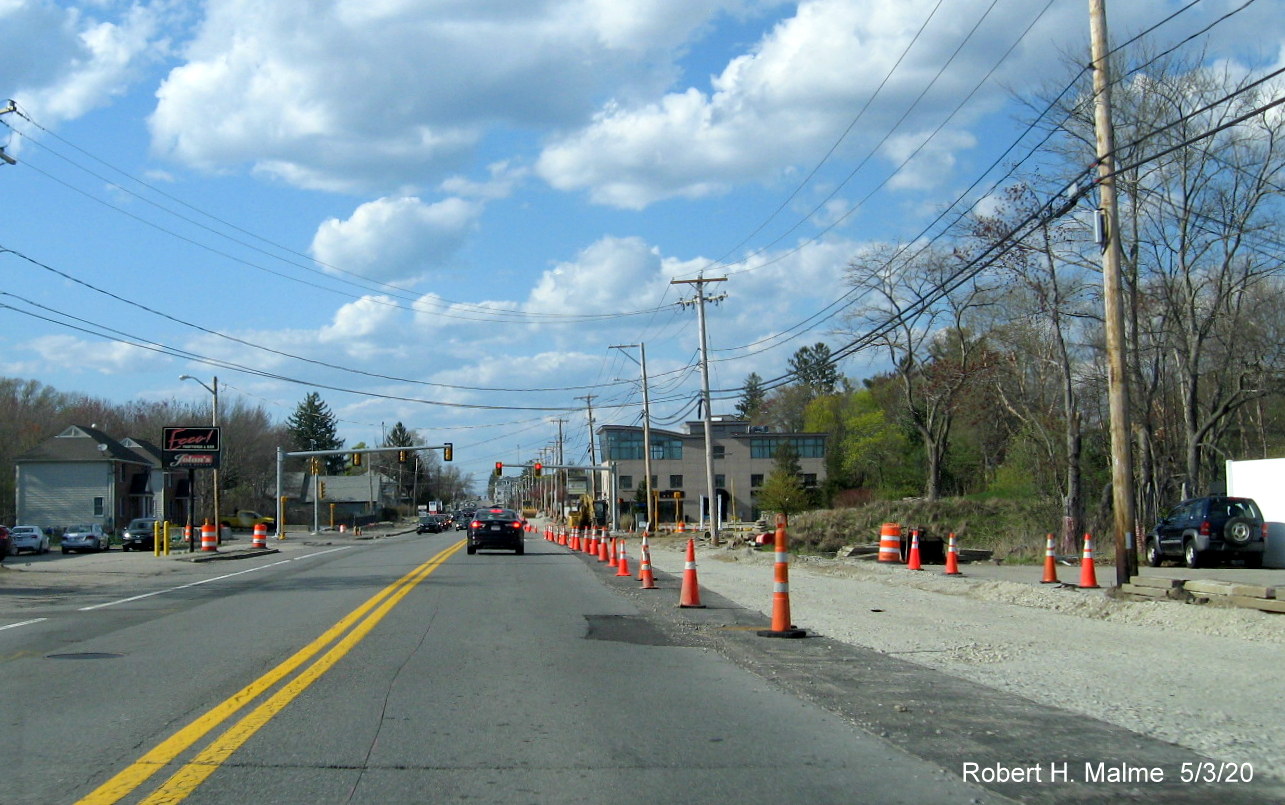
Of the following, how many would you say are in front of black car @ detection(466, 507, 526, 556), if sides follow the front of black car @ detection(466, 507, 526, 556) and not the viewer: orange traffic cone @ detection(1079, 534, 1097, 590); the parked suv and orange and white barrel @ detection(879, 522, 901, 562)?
0

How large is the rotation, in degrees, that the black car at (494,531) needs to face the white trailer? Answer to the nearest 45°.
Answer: approximately 135° to its right

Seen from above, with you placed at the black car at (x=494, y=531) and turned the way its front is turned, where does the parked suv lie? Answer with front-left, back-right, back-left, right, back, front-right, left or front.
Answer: back-right

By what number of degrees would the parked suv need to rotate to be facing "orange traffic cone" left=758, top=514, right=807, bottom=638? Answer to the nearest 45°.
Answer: approximately 135° to its left

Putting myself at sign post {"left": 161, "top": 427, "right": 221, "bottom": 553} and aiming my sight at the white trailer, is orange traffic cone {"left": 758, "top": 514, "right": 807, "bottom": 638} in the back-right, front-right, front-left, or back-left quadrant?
front-right

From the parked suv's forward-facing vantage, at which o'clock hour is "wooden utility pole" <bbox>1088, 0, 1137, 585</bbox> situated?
The wooden utility pole is roughly at 8 o'clock from the parked suv.

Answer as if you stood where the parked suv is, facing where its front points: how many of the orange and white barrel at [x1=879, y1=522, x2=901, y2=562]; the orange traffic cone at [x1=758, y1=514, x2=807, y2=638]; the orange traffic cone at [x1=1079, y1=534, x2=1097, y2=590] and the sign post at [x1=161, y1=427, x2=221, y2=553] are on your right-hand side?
0

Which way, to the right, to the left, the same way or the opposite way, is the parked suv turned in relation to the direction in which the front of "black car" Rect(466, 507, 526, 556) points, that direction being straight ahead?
the same way

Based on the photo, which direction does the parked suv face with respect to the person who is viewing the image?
facing away from the viewer and to the left of the viewer

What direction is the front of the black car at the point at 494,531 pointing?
away from the camera

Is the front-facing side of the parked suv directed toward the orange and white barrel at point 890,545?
no

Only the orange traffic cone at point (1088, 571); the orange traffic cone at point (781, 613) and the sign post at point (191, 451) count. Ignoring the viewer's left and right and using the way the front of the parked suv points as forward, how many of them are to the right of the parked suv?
0

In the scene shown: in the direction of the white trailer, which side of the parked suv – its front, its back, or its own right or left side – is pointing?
right

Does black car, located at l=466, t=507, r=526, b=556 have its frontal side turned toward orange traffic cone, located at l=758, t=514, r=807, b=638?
no

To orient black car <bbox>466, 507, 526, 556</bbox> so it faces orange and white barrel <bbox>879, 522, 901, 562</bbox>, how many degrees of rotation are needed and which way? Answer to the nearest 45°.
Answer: approximately 135° to its right

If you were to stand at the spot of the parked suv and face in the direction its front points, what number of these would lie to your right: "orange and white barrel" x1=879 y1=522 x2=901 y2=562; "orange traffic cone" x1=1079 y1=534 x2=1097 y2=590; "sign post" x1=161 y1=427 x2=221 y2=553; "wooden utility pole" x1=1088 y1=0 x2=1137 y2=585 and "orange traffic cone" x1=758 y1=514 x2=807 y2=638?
0

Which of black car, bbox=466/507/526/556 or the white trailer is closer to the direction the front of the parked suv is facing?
the black car

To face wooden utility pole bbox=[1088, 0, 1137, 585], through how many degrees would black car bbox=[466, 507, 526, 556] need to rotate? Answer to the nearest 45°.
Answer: approximately 135° to its right

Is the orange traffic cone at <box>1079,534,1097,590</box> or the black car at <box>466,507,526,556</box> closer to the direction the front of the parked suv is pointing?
the black car
